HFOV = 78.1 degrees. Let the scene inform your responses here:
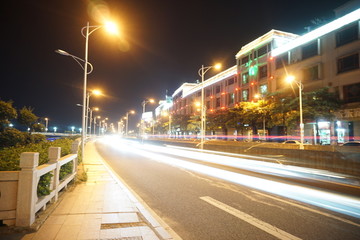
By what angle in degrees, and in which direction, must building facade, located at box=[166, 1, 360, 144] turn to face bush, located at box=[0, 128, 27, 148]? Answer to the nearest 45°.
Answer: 0° — it already faces it

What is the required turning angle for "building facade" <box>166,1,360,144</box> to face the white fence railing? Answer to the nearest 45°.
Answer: approximately 45° to its left

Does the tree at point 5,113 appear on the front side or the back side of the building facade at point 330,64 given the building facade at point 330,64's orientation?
on the front side

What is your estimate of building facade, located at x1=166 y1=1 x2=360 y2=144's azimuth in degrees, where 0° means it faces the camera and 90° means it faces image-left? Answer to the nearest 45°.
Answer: approximately 45°
